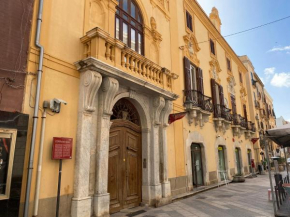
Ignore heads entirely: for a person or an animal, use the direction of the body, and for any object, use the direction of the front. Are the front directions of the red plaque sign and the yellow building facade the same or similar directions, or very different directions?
same or similar directions

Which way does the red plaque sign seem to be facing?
toward the camera

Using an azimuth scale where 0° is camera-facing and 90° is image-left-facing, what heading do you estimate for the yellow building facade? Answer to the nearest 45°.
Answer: approximately 315°
